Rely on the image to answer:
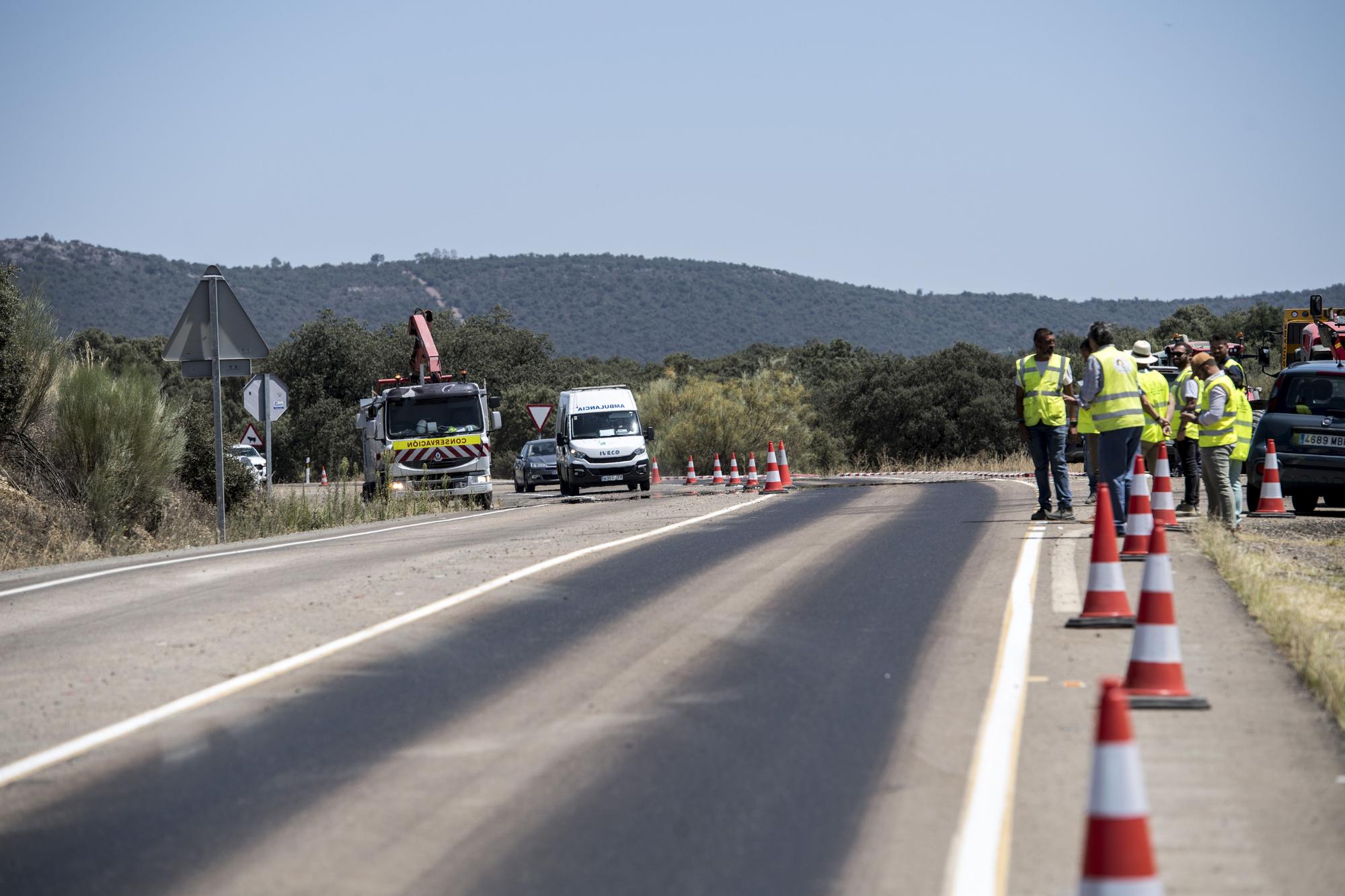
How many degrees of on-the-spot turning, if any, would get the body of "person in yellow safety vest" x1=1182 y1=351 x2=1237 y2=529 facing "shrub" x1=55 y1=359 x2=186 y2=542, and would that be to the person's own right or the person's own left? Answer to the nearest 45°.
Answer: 0° — they already face it

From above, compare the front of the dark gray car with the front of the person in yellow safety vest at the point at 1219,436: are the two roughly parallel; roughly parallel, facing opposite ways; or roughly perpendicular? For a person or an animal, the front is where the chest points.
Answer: roughly perpendicular

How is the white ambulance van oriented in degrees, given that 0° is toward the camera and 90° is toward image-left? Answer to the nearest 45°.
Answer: approximately 0°

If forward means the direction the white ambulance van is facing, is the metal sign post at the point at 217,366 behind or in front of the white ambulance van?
in front

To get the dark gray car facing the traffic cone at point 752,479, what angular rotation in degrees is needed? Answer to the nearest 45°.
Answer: approximately 45° to its left

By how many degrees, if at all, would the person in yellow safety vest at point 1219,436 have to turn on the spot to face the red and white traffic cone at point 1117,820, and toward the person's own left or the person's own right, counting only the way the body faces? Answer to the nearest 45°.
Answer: approximately 90° to the person's own left

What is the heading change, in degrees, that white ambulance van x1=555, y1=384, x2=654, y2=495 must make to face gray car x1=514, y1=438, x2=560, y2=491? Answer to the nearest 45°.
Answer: approximately 180°

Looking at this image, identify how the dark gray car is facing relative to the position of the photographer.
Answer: facing away from the viewer

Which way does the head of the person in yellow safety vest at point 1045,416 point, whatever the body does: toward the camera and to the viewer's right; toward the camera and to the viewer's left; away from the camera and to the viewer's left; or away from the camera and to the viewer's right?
toward the camera and to the viewer's right

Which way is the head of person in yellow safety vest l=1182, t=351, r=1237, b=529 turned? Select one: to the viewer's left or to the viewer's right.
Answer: to the viewer's left

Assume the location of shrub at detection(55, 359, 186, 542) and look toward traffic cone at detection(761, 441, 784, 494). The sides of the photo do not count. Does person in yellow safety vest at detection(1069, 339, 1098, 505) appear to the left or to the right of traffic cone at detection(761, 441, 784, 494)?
right

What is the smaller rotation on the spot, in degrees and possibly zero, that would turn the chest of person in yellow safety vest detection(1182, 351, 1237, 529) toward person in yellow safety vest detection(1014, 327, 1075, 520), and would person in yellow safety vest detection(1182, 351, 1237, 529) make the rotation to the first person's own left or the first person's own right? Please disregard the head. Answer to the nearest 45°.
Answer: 0° — they already face them
